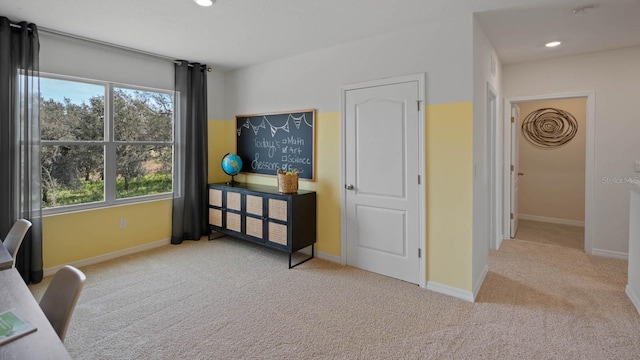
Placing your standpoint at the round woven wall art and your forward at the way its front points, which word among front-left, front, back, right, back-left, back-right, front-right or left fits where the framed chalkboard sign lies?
front-right

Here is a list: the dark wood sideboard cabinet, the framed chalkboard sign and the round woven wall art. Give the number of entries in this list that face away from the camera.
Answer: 0

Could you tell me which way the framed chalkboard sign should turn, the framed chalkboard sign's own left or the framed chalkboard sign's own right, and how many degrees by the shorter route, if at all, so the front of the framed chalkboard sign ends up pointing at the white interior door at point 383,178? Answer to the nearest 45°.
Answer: approximately 90° to the framed chalkboard sign's own left

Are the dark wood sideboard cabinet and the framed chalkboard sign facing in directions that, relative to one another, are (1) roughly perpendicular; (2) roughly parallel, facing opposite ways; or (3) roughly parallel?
roughly parallel

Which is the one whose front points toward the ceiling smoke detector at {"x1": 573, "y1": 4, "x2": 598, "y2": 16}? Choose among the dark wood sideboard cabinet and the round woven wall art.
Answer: the round woven wall art

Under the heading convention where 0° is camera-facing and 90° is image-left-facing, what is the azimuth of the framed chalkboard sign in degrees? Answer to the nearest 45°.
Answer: approximately 45°

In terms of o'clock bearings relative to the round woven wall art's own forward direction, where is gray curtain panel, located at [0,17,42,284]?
The gray curtain panel is roughly at 1 o'clock from the round woven wall art.

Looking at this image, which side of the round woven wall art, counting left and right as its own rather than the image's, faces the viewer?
front

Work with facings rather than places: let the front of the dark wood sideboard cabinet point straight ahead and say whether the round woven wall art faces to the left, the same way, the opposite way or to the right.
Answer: the same way

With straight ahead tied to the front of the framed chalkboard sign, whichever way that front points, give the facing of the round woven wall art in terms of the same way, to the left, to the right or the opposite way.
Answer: the same way

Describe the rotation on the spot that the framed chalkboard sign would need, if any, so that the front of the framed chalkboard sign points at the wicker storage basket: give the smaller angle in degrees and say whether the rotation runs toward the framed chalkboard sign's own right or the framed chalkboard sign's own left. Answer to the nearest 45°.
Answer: approximately 45° to the framed chalkboard sign's own left
